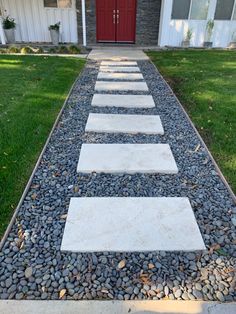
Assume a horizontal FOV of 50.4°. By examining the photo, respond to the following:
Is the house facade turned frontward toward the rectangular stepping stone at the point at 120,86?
yes

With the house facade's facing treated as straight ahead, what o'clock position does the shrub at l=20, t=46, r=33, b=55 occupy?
The shrub is roughly at 2 o'clock from the house facade.

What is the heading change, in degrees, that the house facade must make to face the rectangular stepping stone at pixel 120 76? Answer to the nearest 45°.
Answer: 0° — it already faces it

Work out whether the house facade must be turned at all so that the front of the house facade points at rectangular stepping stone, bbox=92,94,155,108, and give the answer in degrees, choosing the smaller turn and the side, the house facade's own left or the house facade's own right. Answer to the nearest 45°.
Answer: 0° — it already faces it

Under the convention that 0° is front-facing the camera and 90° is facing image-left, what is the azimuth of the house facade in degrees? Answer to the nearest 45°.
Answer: approximately 0°

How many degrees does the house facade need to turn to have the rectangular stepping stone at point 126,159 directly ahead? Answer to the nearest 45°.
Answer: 0° — it already faces it

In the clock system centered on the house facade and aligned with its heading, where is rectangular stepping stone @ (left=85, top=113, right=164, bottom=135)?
The rectangular stepping stone is roughly at 12 o'clock from the house facade.

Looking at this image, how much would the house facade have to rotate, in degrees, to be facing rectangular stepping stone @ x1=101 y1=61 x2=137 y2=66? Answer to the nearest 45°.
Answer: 0° — it already faces it

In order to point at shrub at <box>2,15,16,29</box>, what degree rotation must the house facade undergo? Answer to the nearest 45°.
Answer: approximately 90° to its right
